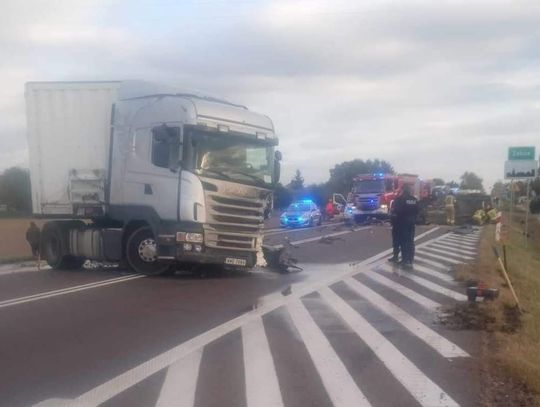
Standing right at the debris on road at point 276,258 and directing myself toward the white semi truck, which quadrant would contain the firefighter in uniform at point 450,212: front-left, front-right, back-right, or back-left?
back-right

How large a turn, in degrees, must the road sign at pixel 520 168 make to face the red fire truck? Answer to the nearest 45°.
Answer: approximately 135° to its right

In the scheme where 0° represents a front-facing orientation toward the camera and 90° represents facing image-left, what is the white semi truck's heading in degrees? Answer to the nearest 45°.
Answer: approximately 315°

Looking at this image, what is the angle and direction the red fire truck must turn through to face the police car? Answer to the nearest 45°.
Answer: approximately 45° to its right

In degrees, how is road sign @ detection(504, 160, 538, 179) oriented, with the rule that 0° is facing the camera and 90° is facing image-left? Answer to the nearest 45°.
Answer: approximately 0°

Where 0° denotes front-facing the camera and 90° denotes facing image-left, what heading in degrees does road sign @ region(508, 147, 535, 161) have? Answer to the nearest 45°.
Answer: approximately 0°

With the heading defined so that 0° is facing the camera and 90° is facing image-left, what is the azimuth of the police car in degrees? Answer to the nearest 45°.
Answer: approximately 45°
